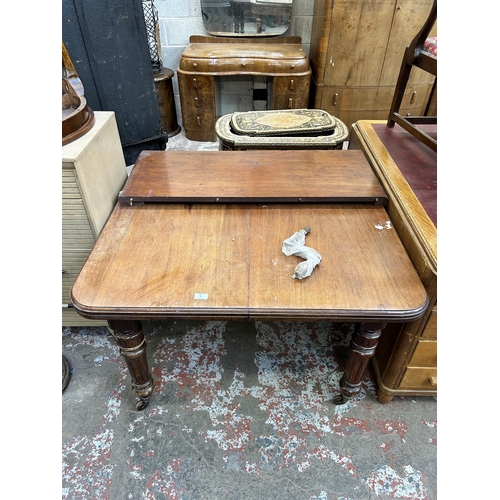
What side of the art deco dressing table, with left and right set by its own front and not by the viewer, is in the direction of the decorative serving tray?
front

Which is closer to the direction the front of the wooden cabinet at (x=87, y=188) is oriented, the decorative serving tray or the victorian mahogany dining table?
the victorian mahogany dining table

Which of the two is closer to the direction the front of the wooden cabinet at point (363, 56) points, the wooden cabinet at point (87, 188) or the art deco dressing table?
the wooden cabinet

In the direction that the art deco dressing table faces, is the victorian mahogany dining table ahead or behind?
ahead

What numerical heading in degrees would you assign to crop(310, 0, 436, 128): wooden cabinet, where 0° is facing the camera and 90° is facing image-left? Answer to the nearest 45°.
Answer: approximately 0°

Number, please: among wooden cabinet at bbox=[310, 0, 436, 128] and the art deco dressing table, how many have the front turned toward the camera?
2

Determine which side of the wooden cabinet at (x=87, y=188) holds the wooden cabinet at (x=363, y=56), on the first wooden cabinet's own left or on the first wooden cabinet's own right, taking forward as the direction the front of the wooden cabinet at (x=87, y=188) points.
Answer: on the first wooden cabinet's own left

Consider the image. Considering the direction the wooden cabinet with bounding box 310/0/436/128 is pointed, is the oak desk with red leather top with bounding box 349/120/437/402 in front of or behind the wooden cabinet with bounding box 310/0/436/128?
in front
